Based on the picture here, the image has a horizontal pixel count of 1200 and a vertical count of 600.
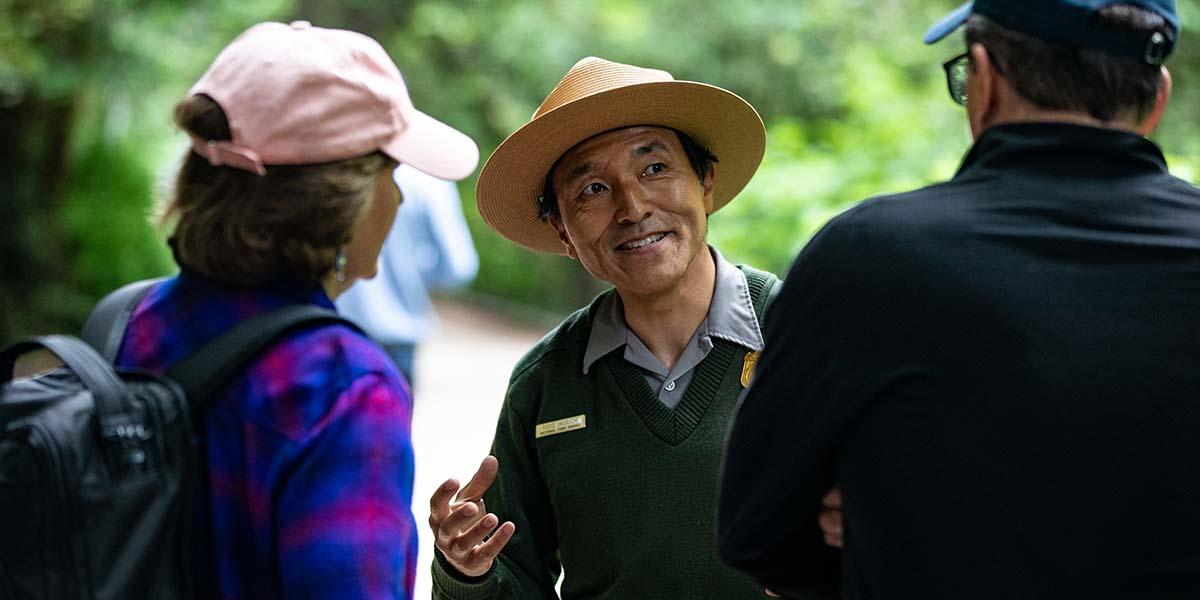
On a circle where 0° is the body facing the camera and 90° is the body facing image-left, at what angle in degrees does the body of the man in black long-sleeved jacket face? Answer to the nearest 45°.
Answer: approximately 180°

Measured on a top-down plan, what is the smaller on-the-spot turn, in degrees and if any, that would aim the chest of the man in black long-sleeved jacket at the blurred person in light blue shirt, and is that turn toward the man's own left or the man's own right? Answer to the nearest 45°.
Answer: approximately 45° to the man's own left

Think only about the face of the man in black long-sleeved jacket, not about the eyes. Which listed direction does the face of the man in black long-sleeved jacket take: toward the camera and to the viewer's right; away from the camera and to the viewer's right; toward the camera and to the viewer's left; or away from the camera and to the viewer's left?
away from the camera and to the viewer's left

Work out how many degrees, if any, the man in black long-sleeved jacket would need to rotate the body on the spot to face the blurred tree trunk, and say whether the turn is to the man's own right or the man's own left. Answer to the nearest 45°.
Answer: approximately 45° to the man's own left
